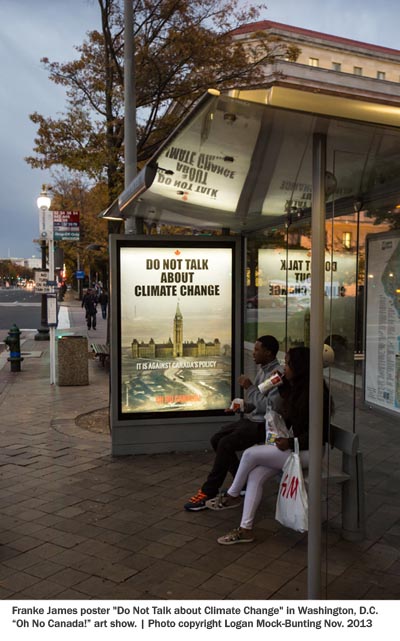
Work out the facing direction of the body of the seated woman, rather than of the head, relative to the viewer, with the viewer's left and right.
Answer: facing to the left of the viewer

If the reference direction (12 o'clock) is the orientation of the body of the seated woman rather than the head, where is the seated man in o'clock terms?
The seated man is roughly at 2 o'clock from the seated woman.

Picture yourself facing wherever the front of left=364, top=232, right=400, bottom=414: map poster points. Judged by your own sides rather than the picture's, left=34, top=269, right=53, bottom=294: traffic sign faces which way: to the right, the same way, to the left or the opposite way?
to the left

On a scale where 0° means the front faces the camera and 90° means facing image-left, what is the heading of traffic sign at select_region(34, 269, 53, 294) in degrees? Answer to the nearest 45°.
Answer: approximately 0°

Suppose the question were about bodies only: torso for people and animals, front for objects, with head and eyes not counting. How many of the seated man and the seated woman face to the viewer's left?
2

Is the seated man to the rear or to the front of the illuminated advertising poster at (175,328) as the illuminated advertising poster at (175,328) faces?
to the front

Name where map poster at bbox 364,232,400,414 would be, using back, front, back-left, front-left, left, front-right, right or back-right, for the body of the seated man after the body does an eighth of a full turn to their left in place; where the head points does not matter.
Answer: back-left

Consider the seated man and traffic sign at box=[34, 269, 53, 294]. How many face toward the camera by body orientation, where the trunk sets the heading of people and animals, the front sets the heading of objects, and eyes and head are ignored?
1

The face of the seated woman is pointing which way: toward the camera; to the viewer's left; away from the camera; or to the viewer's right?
to the viewer's left

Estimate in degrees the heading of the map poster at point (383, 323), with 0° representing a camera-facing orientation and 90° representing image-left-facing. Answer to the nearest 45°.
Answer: approximately 45°
